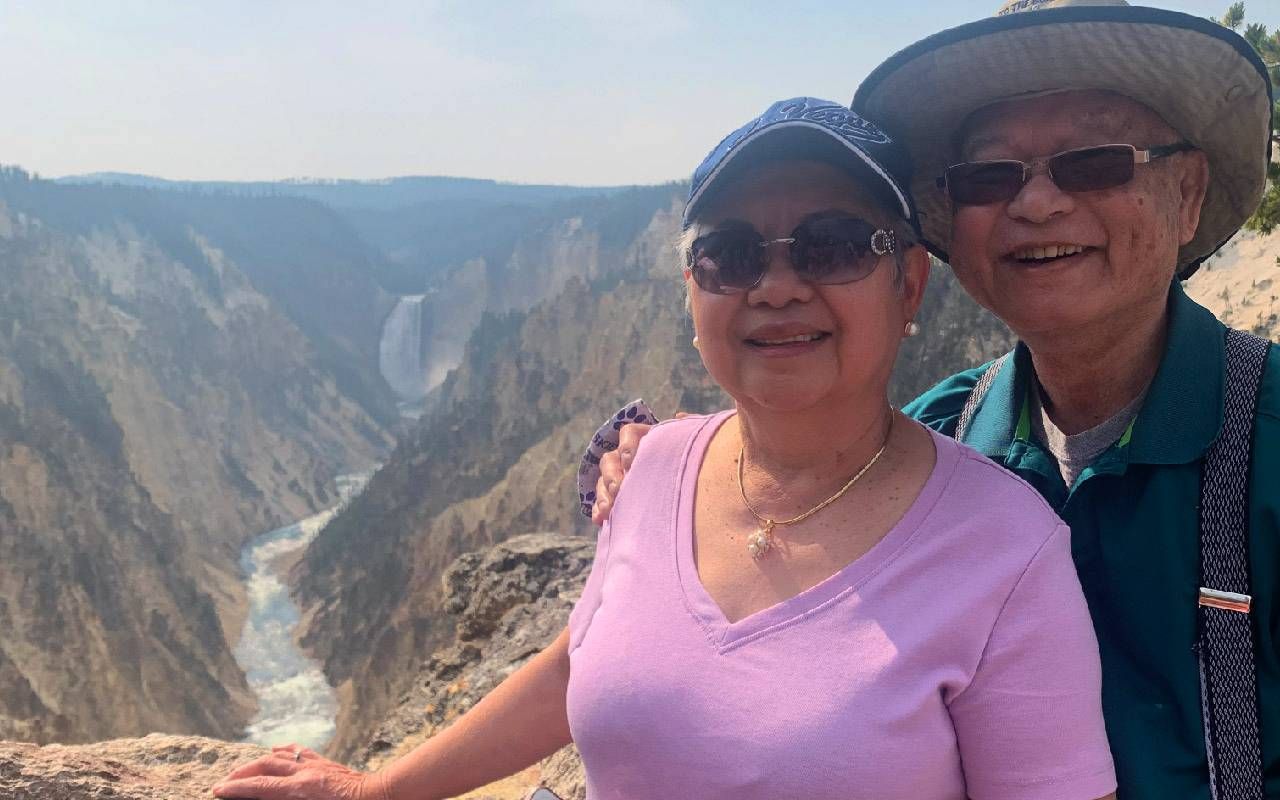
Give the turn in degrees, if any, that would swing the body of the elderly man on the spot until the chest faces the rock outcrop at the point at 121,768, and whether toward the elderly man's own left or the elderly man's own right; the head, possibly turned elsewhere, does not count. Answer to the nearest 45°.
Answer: approximately 45° to the elderly man's own right

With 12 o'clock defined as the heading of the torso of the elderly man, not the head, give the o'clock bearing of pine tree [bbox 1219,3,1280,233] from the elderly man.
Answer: The pine tree is roughly at 5 o'clock from the elderly man.

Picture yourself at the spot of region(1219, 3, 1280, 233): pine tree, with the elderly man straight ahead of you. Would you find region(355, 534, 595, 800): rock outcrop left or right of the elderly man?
right

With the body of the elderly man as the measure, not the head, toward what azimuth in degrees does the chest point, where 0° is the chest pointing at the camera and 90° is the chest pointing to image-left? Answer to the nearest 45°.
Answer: approximately 45°

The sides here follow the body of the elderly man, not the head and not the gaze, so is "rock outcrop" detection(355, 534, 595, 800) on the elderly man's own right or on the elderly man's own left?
on the elderly man's own right

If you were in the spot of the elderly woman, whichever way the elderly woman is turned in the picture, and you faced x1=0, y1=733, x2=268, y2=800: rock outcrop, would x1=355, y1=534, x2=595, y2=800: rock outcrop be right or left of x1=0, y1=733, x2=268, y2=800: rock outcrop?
right
